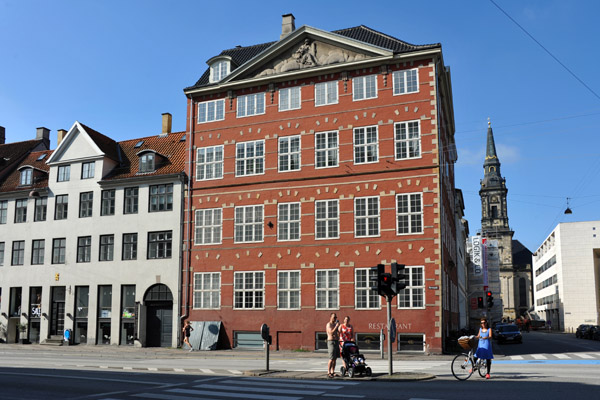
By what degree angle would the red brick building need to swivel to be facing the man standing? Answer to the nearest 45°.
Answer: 0° — it already faces them

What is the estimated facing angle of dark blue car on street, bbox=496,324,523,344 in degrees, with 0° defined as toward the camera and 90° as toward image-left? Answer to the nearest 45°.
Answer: approximately 0°

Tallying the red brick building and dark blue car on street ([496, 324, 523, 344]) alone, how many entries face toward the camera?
2

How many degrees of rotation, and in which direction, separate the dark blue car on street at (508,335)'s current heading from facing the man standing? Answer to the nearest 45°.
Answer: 0° — it already faces them

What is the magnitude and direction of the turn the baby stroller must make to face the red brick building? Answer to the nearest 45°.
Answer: approximately 135° to its left

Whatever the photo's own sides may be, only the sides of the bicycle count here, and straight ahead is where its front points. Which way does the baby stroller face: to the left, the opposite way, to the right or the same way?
to the left

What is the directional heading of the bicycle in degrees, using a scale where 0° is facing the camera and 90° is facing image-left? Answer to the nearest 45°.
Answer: approximately 45°

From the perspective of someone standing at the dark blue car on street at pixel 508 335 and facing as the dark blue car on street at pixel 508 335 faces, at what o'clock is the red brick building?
The red brick building is roughly at 1 o'clock from the dark blue car on street.
